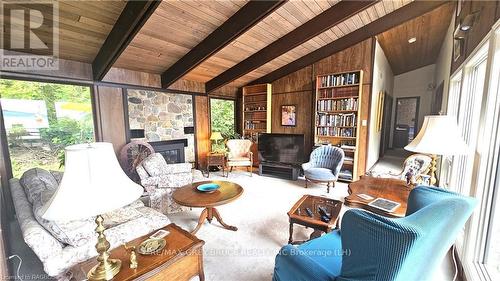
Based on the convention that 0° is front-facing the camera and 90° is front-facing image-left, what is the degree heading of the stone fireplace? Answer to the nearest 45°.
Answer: approximately 315°

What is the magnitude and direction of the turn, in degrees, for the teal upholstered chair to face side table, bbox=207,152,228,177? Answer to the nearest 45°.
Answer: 0° — it already faces it

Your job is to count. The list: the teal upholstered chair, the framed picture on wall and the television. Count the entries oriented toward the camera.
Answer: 2

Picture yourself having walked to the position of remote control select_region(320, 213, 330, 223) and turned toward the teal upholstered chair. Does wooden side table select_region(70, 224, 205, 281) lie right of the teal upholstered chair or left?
right

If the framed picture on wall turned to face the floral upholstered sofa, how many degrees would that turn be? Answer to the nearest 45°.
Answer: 0° — it already faces it

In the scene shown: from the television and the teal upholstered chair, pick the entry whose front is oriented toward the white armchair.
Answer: the teal upholstered chair

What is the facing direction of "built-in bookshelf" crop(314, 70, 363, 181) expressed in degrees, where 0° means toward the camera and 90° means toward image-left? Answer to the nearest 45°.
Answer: approximately 45°

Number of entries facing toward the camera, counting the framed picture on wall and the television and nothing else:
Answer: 2

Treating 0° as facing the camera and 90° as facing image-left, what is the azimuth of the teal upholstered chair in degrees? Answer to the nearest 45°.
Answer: approximately 135°

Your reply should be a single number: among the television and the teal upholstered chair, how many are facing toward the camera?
1
